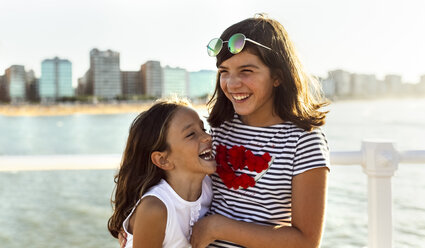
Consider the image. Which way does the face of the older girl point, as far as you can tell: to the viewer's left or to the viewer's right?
to the viewer's left

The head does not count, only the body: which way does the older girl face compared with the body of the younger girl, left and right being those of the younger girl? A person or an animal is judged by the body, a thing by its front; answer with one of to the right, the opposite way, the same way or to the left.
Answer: to the right

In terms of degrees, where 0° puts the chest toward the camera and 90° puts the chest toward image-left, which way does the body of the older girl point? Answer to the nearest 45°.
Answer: approximately 45°

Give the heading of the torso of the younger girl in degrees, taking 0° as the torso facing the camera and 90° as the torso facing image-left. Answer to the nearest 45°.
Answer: approximately 315°
